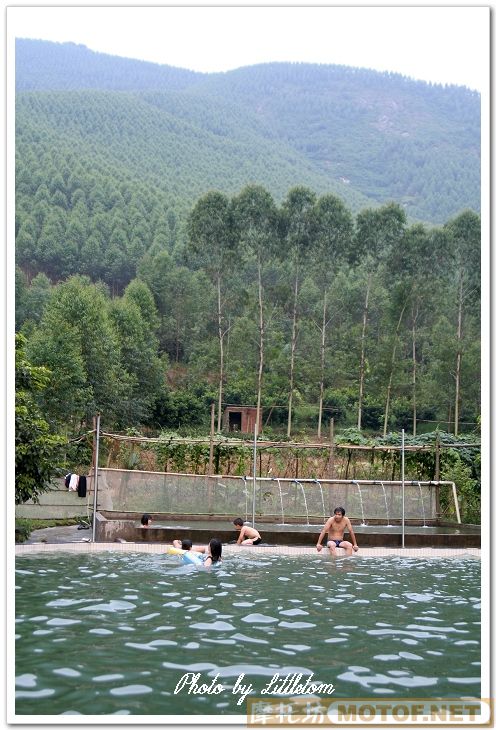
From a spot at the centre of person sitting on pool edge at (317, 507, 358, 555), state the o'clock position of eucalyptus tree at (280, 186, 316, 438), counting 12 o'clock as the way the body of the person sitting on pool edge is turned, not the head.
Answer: The eucalyptus tree is roughly at 6 o'clock from the person sitting on pool edge.

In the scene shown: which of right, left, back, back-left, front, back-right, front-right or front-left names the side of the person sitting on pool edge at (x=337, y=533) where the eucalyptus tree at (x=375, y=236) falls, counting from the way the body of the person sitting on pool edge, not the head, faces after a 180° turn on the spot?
front

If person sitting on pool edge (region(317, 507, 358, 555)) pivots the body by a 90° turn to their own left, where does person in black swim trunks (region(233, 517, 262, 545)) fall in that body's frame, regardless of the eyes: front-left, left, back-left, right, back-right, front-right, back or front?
back

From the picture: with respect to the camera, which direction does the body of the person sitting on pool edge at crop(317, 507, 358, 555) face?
toward the camera

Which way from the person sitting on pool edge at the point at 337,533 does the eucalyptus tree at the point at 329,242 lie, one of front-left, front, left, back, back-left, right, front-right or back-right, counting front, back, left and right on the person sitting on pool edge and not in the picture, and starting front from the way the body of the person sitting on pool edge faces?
back

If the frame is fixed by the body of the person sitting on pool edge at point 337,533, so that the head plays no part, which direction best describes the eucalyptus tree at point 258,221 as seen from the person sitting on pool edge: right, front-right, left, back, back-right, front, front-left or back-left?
back

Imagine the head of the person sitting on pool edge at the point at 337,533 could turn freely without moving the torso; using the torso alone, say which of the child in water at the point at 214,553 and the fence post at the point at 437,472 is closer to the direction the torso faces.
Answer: the child in water

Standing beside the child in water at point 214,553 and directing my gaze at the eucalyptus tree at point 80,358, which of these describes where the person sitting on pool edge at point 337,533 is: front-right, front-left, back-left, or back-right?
front-right

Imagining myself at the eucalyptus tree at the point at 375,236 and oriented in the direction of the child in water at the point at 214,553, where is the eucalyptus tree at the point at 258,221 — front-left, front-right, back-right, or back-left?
front-right

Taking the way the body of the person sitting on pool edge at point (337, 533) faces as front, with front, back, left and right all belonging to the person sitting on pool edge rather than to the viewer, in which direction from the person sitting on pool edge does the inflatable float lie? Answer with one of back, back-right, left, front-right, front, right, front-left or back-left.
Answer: front-right
